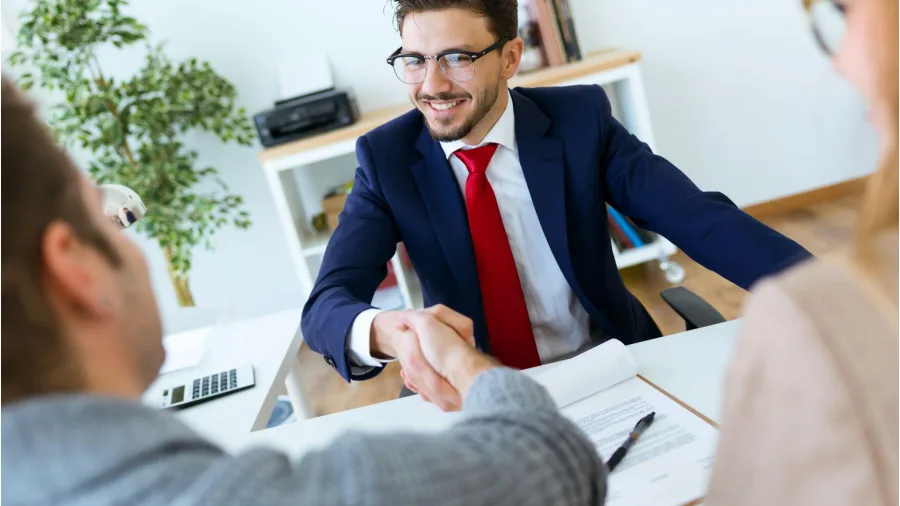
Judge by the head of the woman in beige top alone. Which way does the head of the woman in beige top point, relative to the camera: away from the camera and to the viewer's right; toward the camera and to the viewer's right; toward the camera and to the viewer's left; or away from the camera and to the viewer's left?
away from the camera and to the viewer's left

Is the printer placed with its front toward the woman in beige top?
yes

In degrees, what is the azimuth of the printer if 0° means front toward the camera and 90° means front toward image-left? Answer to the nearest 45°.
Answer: approximately 0°

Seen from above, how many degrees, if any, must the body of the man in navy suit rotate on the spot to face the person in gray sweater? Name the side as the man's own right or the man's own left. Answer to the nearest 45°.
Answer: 0° — they already face them

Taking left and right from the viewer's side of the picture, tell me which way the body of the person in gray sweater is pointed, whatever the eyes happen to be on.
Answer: facing away from the viewer and to the right of the viewer

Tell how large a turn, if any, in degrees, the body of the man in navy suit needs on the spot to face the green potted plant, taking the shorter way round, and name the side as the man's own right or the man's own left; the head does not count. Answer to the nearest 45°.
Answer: approximately 135° to the man's own right
